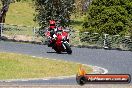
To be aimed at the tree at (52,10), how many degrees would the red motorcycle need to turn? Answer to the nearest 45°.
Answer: approximately 135° to its left

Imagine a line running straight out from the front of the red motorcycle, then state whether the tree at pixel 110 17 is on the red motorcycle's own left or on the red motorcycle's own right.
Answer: on the red motorcycle's own left

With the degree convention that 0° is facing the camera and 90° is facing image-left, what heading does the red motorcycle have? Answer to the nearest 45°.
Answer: approximately 315°
